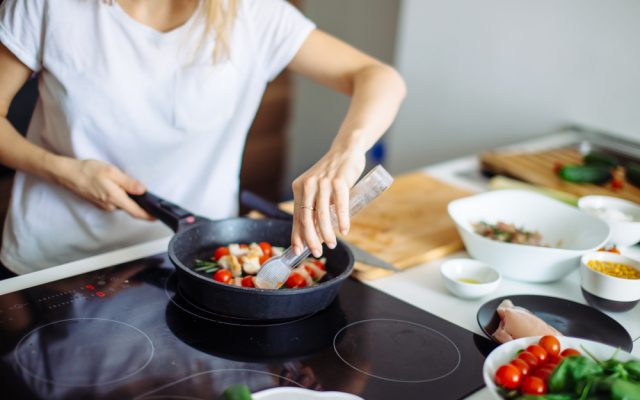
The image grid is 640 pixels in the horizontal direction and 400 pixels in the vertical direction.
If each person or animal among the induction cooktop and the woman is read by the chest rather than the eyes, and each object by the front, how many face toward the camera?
1

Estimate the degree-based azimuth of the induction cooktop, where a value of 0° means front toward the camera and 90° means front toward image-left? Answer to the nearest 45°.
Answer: approximately 135°

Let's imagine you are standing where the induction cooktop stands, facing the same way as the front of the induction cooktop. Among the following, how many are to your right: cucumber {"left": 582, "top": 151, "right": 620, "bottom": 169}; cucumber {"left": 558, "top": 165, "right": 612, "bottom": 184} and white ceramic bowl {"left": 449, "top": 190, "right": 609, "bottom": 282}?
3

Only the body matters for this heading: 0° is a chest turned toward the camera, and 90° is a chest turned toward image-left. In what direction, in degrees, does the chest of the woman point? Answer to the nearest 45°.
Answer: approximately 0°

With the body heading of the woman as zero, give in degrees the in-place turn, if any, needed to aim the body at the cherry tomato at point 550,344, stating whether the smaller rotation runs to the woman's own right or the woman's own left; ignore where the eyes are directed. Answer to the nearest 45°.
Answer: approximately 45° to the woman's own left

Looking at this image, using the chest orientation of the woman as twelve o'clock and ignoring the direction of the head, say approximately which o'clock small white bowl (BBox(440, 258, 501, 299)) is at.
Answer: The small white bowl is roughly at 10 o'clock from the woman.

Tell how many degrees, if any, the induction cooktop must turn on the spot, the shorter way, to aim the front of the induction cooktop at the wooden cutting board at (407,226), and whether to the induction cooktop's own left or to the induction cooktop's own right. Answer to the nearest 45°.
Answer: approximately 90° to the induction cooktop's own right
